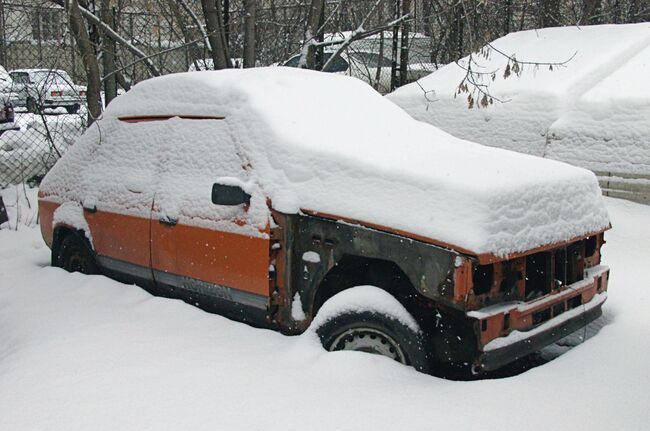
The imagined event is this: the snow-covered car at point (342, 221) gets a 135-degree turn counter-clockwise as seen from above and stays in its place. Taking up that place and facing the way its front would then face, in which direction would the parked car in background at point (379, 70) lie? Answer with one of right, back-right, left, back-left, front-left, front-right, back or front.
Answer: front

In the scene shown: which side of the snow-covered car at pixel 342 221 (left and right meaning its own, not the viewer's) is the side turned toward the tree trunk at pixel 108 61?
back

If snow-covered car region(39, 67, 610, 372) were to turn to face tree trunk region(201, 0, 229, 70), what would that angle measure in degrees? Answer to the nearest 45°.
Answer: approximately 135° to its left

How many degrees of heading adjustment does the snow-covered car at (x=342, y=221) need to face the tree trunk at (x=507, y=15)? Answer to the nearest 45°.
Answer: approximately 135° to its left

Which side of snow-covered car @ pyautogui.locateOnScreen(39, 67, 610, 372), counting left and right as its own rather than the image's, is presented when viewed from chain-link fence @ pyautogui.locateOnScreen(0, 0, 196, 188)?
back

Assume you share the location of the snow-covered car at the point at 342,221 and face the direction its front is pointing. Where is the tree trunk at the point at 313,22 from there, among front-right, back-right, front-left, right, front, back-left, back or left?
back-left

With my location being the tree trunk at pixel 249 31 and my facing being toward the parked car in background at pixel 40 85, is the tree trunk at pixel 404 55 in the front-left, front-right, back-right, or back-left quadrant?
back-right

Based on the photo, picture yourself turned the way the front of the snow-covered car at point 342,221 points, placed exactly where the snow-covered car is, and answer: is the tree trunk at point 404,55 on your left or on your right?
on your left

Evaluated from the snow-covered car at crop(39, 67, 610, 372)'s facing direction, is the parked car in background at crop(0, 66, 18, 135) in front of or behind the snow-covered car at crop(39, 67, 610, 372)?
behind

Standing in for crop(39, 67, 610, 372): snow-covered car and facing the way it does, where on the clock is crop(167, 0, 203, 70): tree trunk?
The tree trunk is roughly at 7 o'clock from the snow-covered car.

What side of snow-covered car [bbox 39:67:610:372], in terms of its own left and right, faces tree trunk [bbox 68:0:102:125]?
back

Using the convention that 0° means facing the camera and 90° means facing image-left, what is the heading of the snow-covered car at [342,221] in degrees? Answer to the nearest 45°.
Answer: approximately 315°
